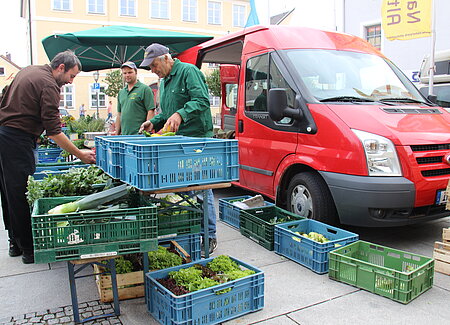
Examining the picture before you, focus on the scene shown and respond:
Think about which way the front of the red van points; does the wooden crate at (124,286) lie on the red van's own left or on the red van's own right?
on the red van's own right

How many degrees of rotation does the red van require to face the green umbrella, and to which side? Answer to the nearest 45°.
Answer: approximately 180°

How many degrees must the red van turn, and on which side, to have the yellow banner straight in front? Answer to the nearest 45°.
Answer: approximately 135° to its left

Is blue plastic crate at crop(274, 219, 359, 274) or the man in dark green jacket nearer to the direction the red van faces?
the blue plastic crate

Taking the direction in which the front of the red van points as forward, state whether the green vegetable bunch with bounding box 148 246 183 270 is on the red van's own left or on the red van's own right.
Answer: on the red van's own right

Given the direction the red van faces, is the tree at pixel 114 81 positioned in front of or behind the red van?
behind

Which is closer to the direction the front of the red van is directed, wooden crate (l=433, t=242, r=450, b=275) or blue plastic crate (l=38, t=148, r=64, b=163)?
the wooden crate

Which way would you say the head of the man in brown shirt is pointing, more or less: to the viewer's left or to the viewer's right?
to the viewer's right

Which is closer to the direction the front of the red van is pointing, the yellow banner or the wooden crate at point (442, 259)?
the wooden crate

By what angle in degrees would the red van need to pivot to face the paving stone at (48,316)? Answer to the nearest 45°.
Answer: approximately 90° to its right

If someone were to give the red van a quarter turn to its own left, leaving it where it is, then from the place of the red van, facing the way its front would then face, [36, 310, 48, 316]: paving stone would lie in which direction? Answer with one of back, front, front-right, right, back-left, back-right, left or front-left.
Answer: back

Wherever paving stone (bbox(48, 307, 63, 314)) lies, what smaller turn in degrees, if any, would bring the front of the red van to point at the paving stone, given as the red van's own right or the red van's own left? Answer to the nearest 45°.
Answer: approximately 90° to the red van's own right
